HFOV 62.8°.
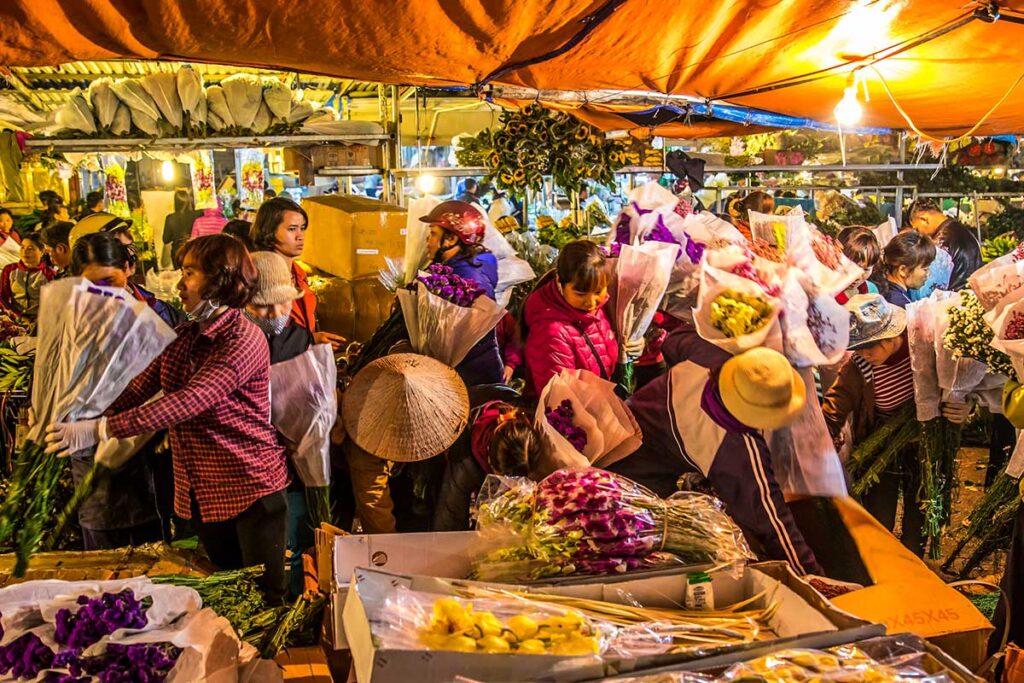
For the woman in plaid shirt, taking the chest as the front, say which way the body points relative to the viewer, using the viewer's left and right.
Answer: facing to the left of the viewer

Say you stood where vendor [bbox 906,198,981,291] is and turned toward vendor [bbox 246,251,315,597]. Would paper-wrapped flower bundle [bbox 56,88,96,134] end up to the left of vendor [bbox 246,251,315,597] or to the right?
right

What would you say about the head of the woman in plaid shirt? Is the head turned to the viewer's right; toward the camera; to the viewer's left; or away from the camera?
to the viewer's left

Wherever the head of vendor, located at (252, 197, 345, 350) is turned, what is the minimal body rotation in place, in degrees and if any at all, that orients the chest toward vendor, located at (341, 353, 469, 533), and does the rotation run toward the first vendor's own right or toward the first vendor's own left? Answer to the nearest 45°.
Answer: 0° — they already face them

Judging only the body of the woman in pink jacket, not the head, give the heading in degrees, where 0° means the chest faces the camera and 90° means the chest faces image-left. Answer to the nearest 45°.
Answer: approximately 315°

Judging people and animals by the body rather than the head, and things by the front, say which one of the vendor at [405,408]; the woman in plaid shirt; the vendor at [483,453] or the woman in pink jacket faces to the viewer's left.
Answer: the woman in plaid shirt

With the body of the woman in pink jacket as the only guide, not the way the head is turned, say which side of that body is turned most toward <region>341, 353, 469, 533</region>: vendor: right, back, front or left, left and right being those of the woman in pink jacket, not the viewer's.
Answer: right

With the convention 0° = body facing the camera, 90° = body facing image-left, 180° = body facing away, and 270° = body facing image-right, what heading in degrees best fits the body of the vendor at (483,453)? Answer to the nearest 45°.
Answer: approximately 315°
